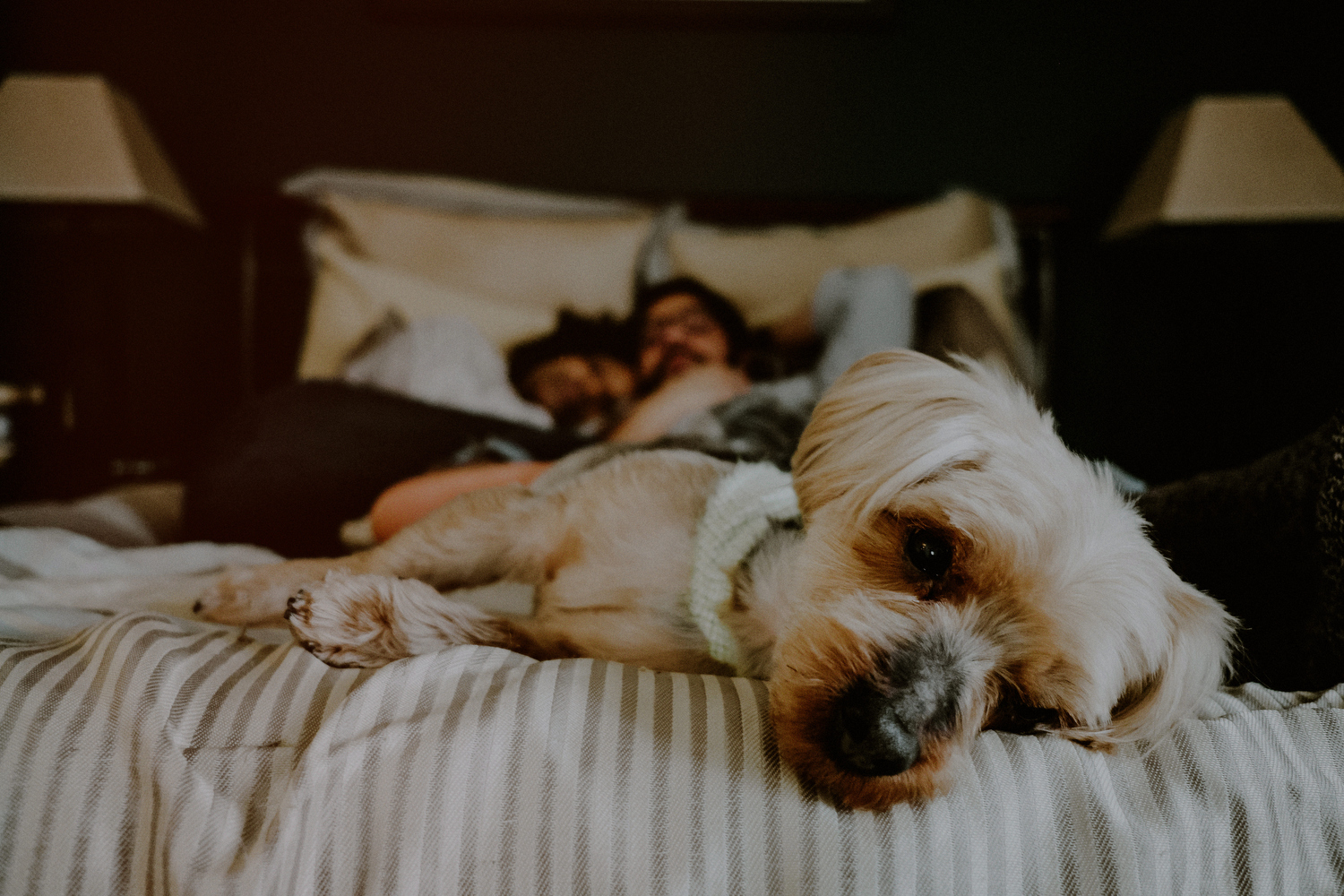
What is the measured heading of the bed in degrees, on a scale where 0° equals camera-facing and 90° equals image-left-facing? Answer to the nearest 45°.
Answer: approximately 0°

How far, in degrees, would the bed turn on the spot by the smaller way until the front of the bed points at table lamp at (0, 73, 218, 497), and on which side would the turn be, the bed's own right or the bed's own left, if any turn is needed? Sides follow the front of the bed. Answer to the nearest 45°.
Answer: approximately 135° to the bed's own right
